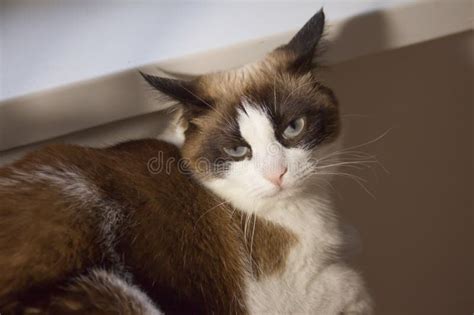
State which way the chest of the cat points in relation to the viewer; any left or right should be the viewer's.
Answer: facing the viewer and to the right of the viewer
